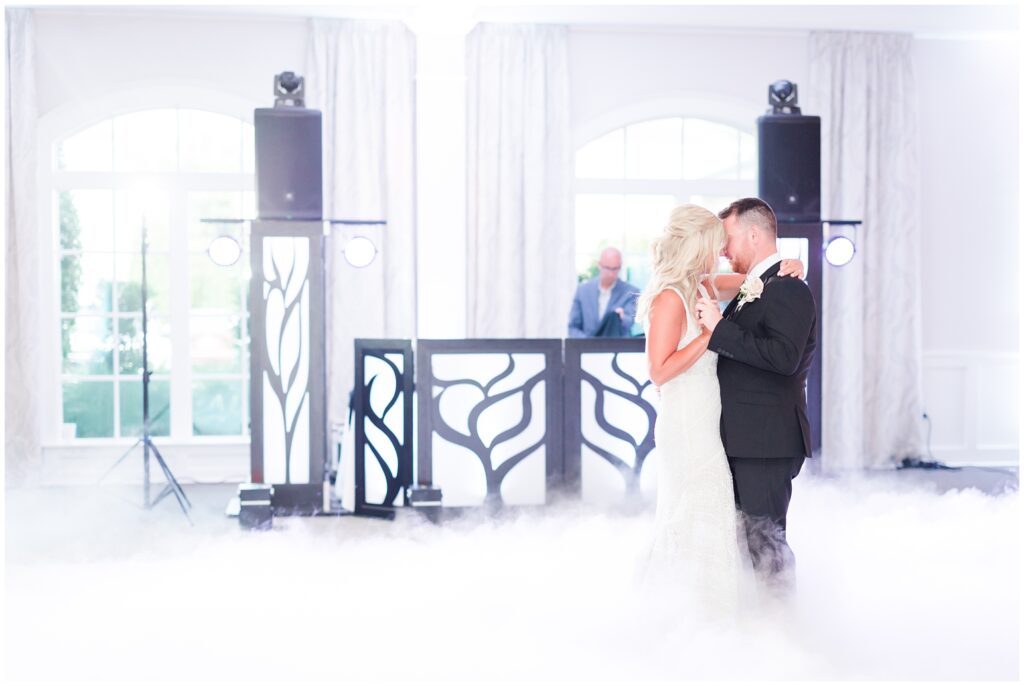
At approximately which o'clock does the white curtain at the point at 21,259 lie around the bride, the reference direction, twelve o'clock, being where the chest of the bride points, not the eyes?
The white curtain is roughly at 7 o'clock from the bride.

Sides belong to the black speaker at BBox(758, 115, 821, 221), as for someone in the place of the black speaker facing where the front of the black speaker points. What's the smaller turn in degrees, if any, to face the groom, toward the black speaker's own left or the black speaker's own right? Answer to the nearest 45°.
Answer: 0° — it already faces them

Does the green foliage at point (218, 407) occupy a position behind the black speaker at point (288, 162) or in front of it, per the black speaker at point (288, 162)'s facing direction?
behind

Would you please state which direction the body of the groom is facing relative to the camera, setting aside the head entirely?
to the viewer's left

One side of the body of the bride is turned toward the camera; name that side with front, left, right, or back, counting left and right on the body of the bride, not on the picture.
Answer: right

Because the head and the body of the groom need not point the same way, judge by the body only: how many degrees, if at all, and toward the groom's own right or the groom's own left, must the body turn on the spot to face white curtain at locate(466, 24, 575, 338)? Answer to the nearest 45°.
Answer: approximately 45° to the groom's own right

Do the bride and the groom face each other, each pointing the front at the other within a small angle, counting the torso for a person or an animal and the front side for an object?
yes

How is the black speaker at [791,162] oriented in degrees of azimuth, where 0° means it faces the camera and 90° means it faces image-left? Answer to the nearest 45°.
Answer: approximately 0°
